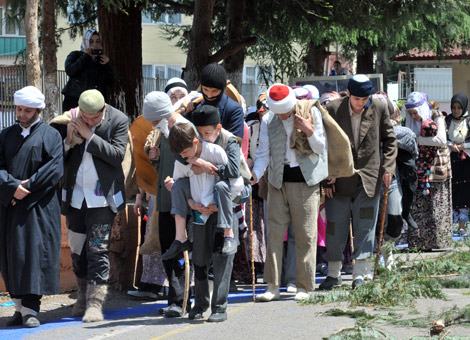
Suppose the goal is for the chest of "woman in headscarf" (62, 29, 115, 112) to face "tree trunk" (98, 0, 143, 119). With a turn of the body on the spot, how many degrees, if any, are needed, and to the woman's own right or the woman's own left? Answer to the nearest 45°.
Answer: approximately 135° to the woman's own left

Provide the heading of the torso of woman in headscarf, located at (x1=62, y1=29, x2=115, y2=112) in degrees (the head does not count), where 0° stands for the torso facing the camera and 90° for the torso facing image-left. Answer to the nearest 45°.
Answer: approximately 315°

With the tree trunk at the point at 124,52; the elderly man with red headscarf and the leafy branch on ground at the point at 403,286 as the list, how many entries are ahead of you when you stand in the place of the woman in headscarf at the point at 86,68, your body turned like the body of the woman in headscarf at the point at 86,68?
2

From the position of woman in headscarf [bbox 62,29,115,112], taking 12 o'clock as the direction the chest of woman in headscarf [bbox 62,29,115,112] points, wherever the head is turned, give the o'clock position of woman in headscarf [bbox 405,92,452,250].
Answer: woman in headscarf [bbox 405,92,452,250] is roughly at 10 o'clock from woman in headscarf [bbox 62,29,115,112].

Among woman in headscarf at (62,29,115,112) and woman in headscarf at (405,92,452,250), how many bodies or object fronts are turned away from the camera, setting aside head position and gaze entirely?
0

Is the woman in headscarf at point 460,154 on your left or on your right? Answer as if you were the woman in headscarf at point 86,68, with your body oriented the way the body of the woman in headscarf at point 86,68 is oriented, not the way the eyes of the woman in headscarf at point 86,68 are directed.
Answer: on your left

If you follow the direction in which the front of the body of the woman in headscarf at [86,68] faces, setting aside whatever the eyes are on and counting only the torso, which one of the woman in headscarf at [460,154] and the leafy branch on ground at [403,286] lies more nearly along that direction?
the leafy branch on ground

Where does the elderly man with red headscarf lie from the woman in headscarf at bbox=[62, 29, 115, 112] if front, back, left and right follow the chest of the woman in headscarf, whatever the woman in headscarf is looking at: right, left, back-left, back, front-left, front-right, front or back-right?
front

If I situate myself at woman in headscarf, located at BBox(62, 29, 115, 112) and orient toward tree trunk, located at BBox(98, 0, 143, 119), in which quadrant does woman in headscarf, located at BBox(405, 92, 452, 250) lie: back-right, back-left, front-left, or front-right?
front-right

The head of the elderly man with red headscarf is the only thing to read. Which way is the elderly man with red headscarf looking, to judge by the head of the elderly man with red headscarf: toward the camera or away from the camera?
toward the camera

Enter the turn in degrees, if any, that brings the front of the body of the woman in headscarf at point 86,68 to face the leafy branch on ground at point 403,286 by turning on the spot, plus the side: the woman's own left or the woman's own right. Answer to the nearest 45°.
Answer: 0° — they already face it

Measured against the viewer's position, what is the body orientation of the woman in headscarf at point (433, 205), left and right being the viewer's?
facing the viewer and to the left of the viewer

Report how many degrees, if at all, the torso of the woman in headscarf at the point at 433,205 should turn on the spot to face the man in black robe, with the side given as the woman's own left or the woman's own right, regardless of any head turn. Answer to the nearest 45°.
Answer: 0° — they already face them

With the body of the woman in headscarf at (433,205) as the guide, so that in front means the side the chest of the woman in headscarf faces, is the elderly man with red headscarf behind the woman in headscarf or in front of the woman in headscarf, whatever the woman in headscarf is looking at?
in front
